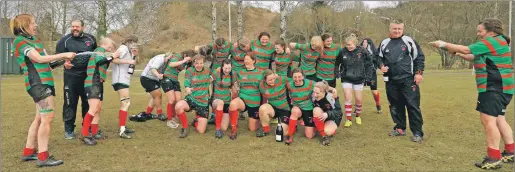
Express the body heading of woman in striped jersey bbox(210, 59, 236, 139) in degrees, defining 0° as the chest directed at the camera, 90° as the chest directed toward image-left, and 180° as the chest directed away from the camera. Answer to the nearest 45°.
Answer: approximately 0°

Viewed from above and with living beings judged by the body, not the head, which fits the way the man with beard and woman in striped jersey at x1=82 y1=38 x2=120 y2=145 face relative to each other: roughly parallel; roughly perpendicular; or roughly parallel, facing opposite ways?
roughly perpendicular

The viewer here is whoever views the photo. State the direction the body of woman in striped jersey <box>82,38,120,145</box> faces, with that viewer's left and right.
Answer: facing to the right of the viewer

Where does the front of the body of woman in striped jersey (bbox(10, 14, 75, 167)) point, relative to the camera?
to the viewer's right

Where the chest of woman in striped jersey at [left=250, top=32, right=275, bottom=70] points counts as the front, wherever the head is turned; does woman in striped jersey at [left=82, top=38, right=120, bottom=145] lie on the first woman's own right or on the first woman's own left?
on the first woman's own right
